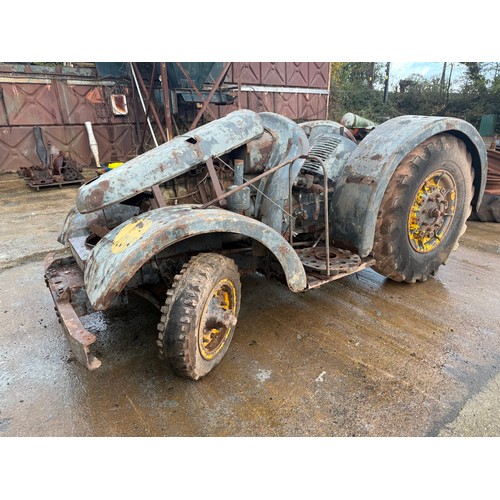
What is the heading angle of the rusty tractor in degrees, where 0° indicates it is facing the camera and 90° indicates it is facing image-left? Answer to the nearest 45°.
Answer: approximately 45°

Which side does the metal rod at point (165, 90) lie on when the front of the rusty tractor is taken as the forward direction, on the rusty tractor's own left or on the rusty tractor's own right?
on the rusty tractor's own right

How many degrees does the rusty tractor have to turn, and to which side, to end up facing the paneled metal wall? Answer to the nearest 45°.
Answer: approximately 90° to its right
